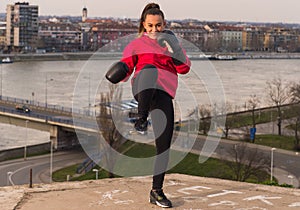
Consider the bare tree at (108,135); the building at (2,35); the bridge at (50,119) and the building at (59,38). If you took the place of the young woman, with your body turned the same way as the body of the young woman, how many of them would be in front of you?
0

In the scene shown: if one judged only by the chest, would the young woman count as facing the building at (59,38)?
no

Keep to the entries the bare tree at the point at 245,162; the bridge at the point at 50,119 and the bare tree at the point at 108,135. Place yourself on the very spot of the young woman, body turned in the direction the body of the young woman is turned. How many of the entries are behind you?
3

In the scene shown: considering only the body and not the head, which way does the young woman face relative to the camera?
toward the camera

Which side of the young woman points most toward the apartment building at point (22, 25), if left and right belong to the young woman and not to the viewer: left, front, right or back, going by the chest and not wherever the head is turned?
back

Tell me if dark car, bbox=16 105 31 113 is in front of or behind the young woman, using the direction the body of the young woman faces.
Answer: behind

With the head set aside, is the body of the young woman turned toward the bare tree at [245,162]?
no

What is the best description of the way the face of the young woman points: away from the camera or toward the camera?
toward the camera

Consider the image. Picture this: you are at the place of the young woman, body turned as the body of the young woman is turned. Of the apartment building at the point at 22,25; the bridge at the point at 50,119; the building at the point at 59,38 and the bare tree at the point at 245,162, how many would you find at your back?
4

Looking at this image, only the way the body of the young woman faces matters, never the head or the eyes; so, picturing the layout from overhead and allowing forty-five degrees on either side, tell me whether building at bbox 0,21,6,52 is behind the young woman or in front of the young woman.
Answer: behind

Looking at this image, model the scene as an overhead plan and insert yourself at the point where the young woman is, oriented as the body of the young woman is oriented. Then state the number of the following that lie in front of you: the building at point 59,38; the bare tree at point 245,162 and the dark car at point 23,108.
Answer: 0
